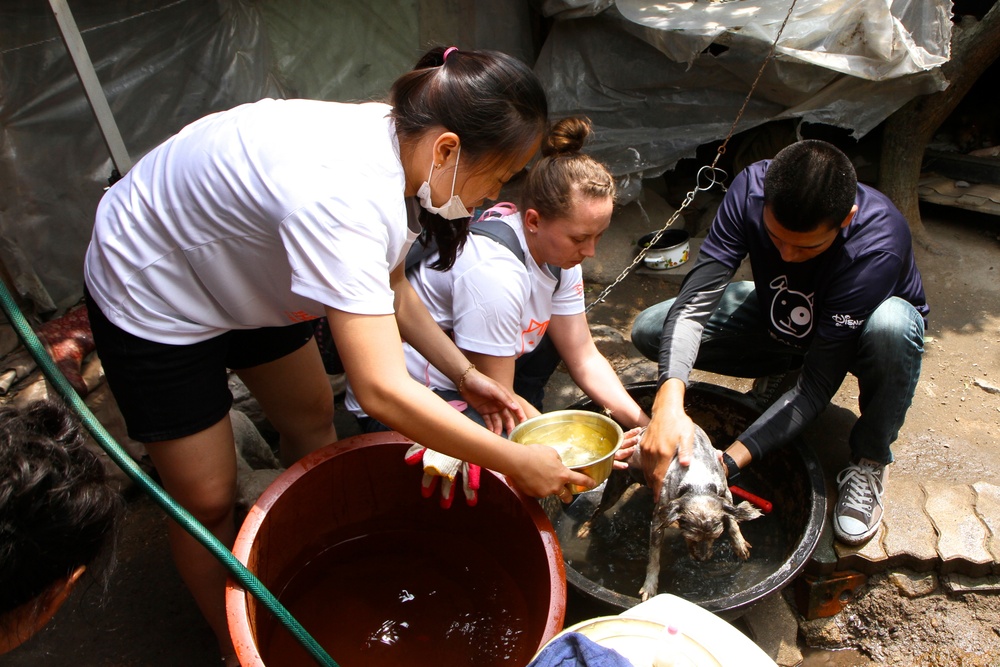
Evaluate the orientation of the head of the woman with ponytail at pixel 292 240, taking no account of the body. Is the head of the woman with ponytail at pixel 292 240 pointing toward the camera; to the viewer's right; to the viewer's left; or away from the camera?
to the viewer's right

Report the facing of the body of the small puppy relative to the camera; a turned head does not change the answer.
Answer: toward the camera

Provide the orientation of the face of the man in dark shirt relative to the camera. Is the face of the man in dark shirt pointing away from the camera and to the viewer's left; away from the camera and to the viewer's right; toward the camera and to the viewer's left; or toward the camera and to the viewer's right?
toward the camera and to the viewer's left

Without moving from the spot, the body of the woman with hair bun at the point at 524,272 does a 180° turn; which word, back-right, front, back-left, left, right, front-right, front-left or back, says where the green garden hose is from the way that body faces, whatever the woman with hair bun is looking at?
left

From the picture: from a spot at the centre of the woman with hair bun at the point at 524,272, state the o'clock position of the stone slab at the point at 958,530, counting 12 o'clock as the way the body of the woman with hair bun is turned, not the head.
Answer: The stone slab is roughly at 11 o'clock from the woman with hair bun.

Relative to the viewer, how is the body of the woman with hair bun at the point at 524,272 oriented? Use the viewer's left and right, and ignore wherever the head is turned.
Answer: facing the viewer and to the right of the viewer

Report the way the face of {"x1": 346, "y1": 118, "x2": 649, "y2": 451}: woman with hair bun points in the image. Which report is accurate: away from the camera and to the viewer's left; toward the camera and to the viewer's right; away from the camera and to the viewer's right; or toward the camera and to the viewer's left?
toward the camera and to the viewer's right

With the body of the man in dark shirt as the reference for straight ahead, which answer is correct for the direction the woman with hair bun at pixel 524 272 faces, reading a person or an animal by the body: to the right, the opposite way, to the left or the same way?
to the left

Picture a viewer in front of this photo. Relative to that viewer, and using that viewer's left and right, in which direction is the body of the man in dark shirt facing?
facing the viewer and to the left of the viewer
